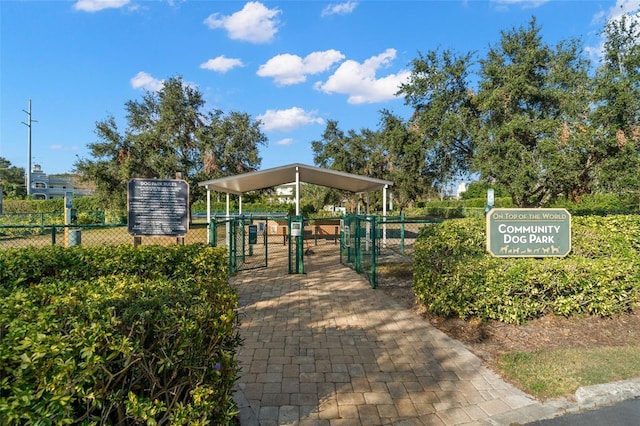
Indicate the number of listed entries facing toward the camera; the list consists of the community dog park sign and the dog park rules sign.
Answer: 2

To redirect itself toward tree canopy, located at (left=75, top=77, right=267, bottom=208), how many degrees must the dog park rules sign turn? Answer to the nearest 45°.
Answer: approximately 180°

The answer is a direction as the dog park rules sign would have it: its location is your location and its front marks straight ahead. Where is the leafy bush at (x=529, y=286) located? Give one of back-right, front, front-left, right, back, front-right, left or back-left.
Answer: front-left

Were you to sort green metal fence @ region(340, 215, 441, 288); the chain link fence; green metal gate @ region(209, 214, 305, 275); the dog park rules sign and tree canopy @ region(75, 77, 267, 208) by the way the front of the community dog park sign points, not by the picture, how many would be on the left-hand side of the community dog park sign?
0

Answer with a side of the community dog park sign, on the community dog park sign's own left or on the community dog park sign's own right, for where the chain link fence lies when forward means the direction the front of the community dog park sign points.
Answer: on the community dog park sign's own right

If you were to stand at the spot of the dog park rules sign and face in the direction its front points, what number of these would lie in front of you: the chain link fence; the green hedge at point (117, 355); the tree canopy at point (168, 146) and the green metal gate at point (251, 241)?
1

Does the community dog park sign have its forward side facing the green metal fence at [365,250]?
no

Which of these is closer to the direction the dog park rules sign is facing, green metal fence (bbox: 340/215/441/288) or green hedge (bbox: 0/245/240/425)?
the green hedge

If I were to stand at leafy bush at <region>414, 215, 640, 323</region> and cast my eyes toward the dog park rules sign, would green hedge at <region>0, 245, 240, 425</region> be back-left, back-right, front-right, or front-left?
front-left

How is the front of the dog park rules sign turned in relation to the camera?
facing the viewer

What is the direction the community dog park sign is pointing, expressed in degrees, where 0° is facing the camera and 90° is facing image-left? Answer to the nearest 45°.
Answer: approximately 0°

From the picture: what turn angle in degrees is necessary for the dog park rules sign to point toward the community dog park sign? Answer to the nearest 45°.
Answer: approximately 45° to its left
